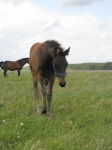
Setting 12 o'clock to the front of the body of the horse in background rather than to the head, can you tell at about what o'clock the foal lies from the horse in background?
The foal is roughly at 3 o'clock from the horse in background.

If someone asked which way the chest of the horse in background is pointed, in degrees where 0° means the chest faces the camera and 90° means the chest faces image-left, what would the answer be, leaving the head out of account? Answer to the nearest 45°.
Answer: approximately 270°
